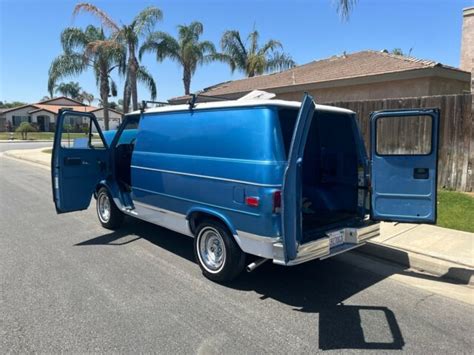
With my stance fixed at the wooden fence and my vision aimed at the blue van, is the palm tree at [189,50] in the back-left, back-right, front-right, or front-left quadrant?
back-right

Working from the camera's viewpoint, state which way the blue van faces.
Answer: facing away from the viewer and to the left of the viewer

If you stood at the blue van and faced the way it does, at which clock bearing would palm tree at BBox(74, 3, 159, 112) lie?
The palm tree is roughly at 1 o'clock from the blue van.

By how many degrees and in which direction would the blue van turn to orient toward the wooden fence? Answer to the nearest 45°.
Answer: approximately 90° to its right

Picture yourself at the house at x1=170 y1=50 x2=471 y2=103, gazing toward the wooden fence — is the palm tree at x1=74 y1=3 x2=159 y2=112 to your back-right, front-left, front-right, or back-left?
back-right

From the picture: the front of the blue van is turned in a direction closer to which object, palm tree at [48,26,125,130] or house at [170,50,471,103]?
the palm tree

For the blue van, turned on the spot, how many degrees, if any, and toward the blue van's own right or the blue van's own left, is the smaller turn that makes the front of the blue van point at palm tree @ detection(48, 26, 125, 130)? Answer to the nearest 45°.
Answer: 0° — it already faces it

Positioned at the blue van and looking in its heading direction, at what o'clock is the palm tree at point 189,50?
The palm tree is roughly at 1 o'clock from the blue van.
